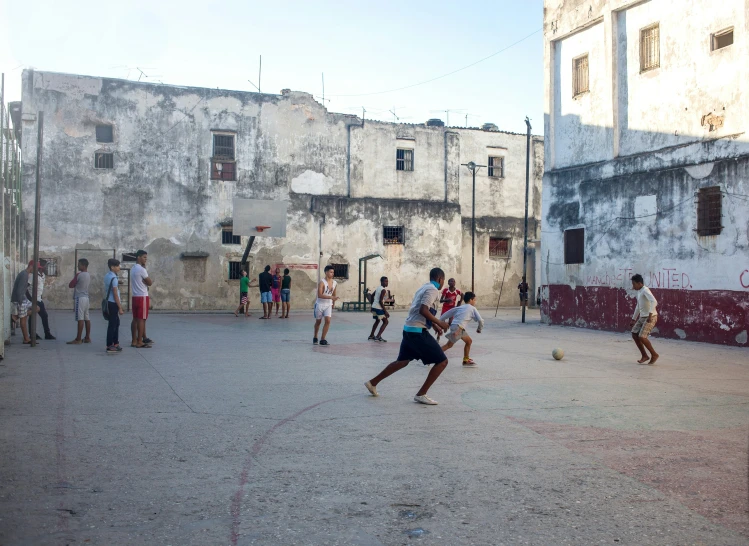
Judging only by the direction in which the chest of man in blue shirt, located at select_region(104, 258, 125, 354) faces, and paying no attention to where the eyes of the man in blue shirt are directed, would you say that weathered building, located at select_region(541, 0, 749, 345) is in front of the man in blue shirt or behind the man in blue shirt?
in front

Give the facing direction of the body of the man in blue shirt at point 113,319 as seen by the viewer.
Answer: to the viewer's right

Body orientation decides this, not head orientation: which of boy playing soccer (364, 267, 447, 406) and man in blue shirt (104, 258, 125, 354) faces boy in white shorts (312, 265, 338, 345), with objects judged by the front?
the man in blue shirt

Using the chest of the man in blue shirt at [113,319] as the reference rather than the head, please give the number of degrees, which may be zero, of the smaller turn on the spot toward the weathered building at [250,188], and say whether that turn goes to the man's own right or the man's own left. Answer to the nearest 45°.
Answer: approximately 90° to the man's own left

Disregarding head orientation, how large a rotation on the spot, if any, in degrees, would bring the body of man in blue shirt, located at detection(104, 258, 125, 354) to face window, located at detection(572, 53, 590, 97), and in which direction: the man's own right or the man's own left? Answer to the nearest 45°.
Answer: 0° — they already face it

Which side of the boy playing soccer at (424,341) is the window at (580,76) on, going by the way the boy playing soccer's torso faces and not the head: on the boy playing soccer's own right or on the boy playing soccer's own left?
on the boy playing soccer's own left

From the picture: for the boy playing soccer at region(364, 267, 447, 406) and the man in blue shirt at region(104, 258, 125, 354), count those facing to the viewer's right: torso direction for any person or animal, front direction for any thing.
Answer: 2

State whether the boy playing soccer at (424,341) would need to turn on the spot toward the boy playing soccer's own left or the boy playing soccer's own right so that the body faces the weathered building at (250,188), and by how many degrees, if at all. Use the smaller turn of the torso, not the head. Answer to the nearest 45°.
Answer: approximately 90° to the boy playing soccer's own left

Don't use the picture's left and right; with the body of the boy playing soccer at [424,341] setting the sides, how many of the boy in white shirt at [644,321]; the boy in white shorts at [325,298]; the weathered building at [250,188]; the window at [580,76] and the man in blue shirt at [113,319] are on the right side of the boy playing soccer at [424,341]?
0

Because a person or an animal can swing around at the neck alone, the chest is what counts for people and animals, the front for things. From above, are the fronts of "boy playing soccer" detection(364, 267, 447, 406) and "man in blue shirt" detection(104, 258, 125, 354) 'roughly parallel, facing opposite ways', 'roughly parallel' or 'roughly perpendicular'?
roughly parallel

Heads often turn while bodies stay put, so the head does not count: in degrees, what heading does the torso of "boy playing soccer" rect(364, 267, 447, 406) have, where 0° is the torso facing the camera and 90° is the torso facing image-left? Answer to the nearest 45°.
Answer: approximately 270°

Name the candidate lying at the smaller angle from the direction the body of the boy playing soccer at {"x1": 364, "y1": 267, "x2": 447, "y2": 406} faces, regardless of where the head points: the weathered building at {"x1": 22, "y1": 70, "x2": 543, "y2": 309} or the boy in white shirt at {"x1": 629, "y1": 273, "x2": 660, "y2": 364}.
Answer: the boy in white shirt

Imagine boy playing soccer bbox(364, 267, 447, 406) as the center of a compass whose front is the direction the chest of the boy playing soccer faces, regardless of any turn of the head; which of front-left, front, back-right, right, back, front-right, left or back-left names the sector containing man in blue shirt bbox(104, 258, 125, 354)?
back-left

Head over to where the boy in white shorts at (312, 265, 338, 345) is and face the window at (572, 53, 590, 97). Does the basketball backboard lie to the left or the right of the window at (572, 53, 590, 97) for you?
left

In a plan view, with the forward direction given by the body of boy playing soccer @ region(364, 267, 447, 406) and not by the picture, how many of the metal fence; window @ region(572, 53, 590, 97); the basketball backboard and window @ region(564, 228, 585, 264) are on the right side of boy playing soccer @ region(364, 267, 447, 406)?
0

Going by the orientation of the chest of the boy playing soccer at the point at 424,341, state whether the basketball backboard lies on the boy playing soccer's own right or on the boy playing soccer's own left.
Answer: on the boy playing soccer's own left
